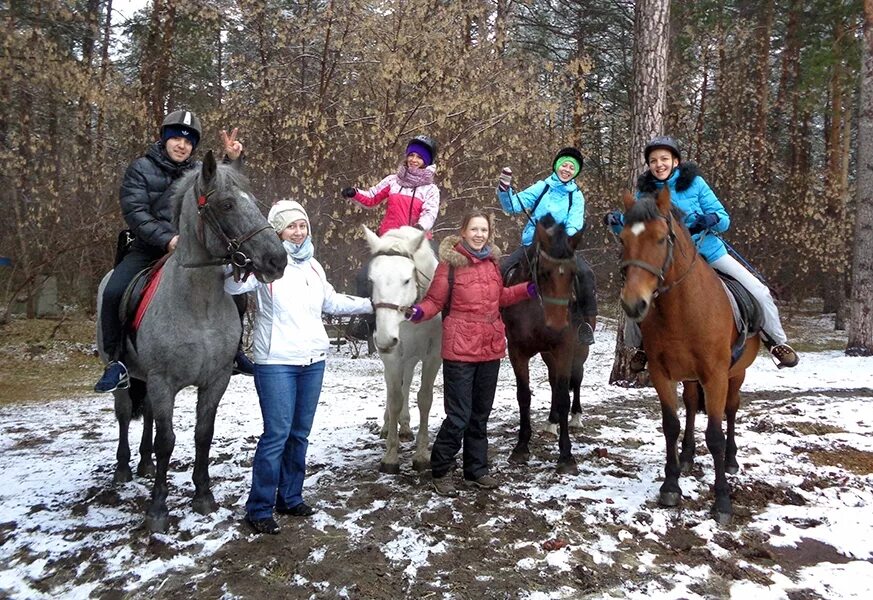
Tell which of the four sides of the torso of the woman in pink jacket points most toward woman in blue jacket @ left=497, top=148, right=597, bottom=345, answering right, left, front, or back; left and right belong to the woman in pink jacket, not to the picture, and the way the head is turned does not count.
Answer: left

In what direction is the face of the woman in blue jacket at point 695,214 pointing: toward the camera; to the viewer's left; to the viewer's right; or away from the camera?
toward the camera

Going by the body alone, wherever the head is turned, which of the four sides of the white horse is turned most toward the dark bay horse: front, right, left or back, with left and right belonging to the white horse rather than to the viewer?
left

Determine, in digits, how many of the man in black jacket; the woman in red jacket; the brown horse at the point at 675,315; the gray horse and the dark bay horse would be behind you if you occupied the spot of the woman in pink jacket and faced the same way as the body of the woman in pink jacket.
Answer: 0

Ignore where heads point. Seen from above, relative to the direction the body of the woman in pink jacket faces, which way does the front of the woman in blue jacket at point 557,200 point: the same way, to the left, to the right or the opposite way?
the same way

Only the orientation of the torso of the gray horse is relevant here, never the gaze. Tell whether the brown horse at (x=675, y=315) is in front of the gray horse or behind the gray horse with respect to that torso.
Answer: in front

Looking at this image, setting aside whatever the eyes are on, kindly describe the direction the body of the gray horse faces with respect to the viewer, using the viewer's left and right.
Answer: facing the viewer and to the right of the viewer

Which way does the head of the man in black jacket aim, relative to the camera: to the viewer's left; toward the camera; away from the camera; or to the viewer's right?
toward the camera

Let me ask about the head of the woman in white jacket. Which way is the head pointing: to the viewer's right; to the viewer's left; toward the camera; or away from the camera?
toward the camera

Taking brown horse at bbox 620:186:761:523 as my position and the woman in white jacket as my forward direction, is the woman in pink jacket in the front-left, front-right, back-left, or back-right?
front-right

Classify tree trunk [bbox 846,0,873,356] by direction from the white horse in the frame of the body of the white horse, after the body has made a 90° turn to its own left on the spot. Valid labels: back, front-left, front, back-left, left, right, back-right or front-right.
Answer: front-left

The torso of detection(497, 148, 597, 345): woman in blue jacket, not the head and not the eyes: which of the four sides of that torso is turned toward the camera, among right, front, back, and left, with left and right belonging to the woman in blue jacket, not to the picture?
front

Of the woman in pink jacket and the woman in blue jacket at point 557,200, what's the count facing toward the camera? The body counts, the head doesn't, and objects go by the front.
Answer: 2

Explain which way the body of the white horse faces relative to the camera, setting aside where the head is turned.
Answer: toward the camera

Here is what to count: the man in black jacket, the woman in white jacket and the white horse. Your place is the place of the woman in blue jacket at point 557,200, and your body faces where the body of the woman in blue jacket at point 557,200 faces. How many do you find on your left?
0

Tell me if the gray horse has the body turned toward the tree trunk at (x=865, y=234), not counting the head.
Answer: no

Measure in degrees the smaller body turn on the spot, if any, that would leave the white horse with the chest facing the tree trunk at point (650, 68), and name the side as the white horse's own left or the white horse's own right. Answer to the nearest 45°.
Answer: approximately 135° to the white horse's own left
